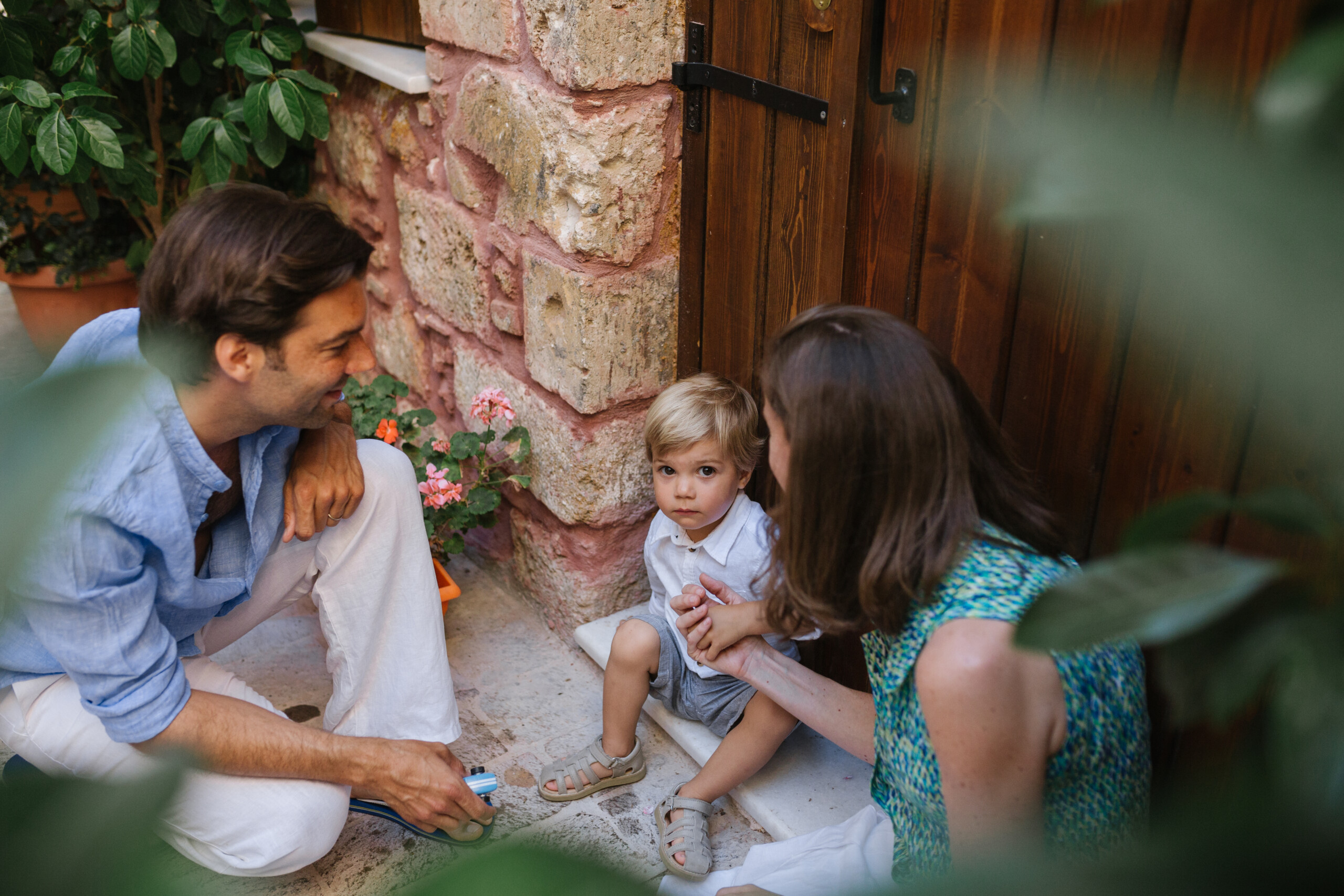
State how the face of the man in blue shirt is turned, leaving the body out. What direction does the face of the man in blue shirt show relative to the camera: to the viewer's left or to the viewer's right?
to the viewer's right

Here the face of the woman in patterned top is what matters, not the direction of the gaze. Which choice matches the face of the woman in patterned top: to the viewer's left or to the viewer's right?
to the viewer's left

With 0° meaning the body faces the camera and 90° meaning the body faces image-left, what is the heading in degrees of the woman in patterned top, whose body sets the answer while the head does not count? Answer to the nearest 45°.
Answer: approximately 90°
